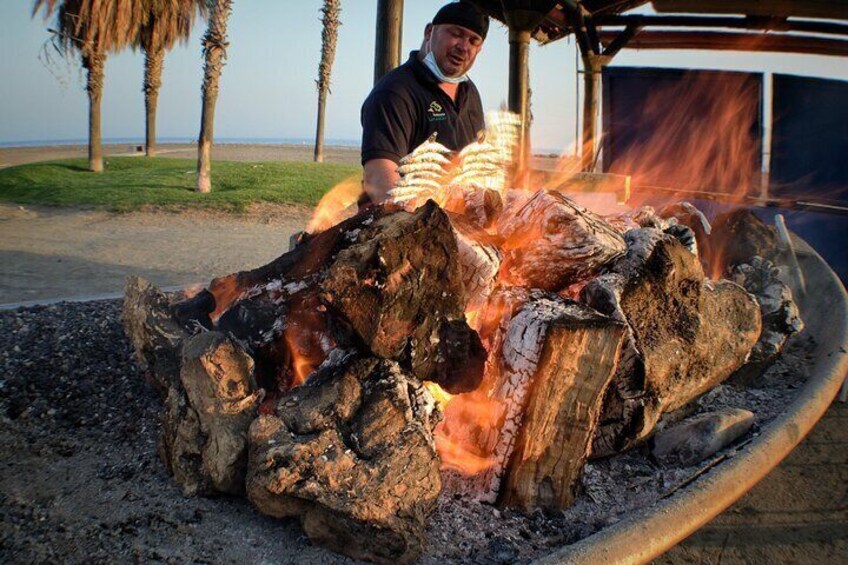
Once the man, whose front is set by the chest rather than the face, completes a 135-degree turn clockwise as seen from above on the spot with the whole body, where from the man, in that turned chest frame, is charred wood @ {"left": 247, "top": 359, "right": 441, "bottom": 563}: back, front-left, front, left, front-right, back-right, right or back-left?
left

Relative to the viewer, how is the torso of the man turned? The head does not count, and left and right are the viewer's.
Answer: facing the viewer and to the right of the viewer

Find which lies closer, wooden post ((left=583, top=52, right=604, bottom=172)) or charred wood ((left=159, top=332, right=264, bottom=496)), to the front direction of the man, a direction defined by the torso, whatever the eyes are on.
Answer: the charred wood

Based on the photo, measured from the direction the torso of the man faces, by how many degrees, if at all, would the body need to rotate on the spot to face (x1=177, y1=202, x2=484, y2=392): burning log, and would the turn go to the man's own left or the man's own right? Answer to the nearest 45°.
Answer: approximately 45° to the man's own right

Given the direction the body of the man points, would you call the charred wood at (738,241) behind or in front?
in front

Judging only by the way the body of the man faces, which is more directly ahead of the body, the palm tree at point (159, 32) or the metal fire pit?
the metal fire pit

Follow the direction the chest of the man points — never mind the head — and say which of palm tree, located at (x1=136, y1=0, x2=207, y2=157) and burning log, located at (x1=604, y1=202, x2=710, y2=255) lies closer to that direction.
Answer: the burning log

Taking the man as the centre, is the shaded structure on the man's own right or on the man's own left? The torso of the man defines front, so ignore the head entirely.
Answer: on the man's own left

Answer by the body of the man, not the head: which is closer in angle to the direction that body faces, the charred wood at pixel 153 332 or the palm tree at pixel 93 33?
the charred wood

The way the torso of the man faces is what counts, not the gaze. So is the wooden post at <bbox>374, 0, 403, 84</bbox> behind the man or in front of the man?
behind

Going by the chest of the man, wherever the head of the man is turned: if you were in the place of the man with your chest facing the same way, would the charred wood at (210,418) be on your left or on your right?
on your right

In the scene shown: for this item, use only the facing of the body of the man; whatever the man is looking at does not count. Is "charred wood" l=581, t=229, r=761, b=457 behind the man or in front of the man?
in front

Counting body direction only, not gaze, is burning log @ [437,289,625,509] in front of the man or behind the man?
in front

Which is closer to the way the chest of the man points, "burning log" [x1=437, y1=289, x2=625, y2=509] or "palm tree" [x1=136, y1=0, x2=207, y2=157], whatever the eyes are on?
the burning log
